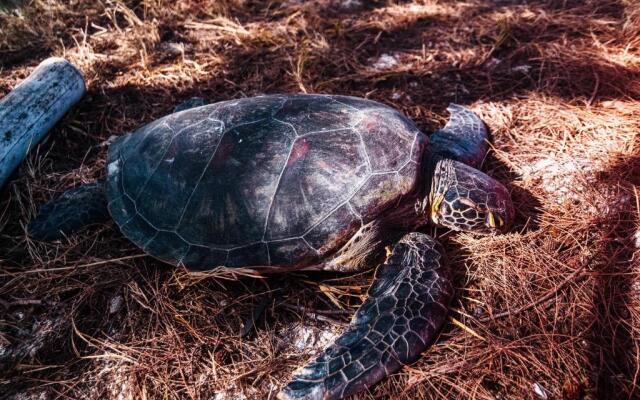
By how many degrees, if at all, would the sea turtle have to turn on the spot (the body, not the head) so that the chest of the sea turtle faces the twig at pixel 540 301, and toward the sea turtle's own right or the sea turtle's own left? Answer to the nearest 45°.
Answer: approximately 45° to the sea turtle's own right

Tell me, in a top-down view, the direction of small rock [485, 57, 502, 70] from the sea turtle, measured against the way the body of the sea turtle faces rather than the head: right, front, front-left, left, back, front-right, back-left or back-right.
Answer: front-left

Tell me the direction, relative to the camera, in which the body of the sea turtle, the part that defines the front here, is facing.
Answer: to the viewer's right

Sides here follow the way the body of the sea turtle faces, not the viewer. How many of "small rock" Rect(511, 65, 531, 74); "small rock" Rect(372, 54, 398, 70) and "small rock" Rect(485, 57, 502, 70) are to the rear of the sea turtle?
0

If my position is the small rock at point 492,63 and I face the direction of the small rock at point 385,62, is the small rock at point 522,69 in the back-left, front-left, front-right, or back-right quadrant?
back-left

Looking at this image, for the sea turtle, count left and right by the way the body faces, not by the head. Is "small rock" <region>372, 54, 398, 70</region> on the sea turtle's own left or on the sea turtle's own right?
on the sea turtle's own left

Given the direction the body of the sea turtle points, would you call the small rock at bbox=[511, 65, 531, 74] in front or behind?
in front

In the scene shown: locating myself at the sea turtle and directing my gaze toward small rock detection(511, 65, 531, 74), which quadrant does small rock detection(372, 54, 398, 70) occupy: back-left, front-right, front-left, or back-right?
front-left

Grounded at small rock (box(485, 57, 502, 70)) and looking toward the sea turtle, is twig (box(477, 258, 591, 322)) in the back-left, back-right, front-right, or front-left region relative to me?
front-left
